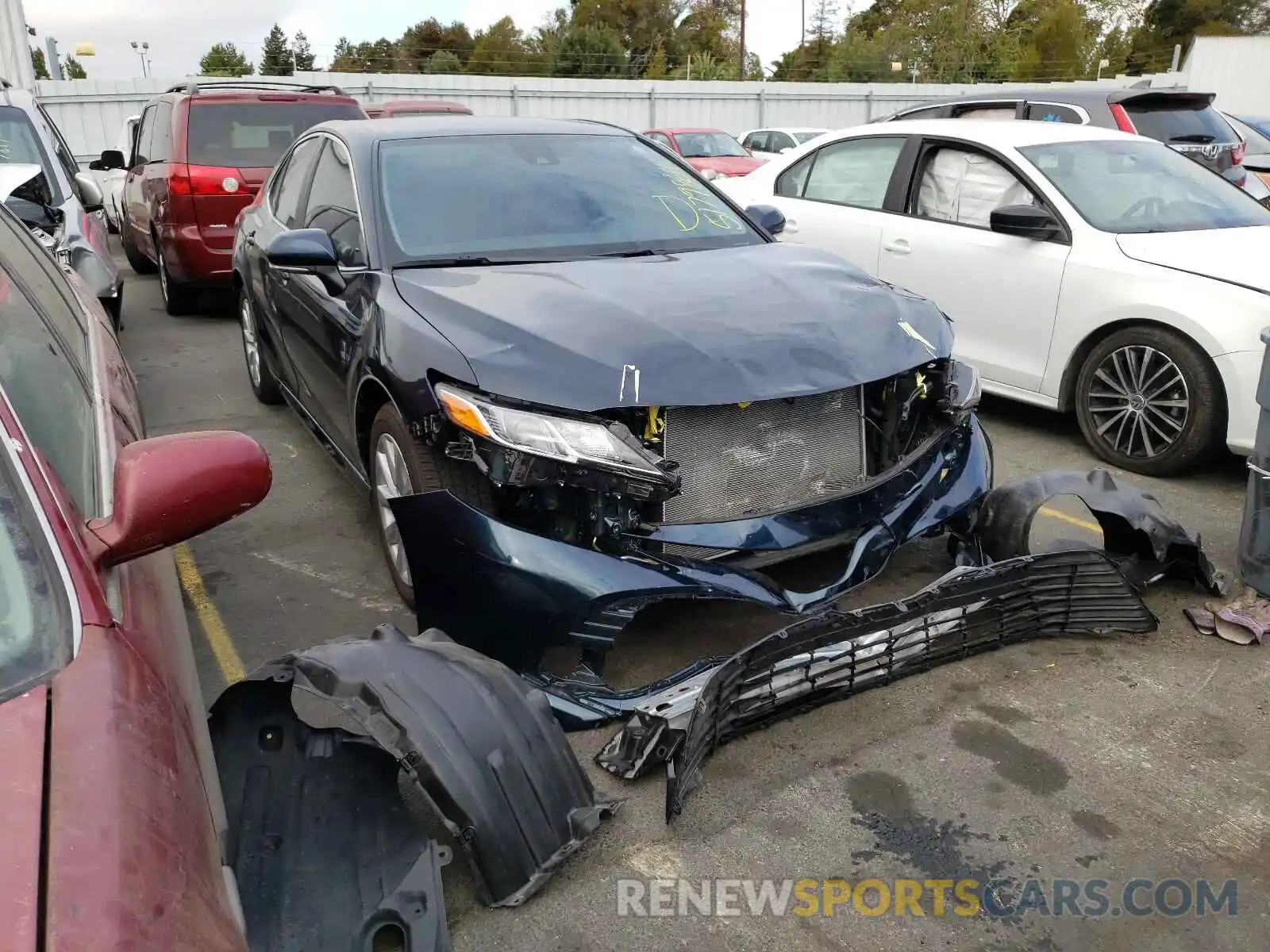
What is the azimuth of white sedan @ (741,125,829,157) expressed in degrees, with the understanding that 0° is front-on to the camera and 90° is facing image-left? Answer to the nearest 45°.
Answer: approximately 315°

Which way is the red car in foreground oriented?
toward the camera

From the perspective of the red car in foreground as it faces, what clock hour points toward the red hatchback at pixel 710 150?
The red hatchback is roughly at 7 o'clock from the red car in foreground.

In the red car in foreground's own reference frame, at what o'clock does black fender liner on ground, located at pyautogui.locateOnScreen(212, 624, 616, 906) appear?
The black fender liner on ground is roughly at 10 o'clock from the red car in foreground.

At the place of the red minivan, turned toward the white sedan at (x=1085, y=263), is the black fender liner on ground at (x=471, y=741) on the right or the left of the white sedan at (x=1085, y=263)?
right

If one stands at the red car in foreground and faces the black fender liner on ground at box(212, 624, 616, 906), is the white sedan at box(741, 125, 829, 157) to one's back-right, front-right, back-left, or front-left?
front-left

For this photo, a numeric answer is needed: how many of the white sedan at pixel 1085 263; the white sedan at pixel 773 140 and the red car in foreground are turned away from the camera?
0

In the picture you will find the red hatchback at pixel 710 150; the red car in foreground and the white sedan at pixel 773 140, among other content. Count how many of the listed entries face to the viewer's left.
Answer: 0
